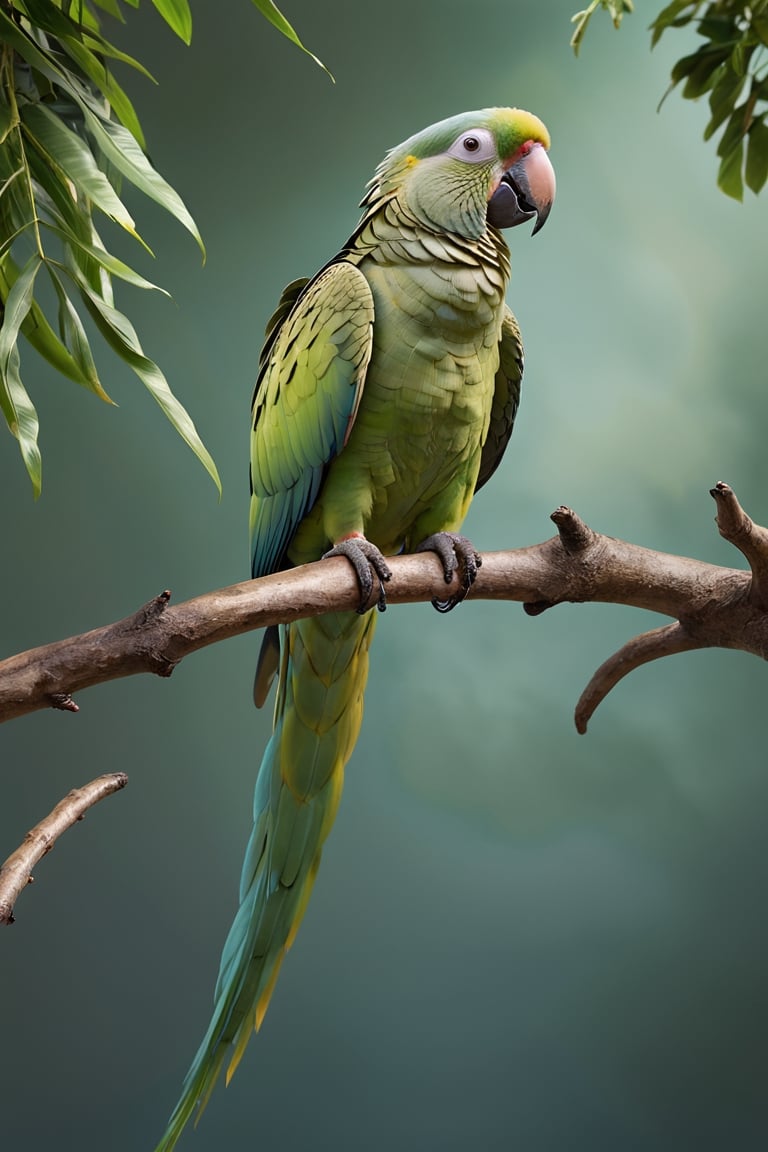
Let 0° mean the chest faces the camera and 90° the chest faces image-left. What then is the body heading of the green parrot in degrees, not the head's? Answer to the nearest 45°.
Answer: approximately 315°
